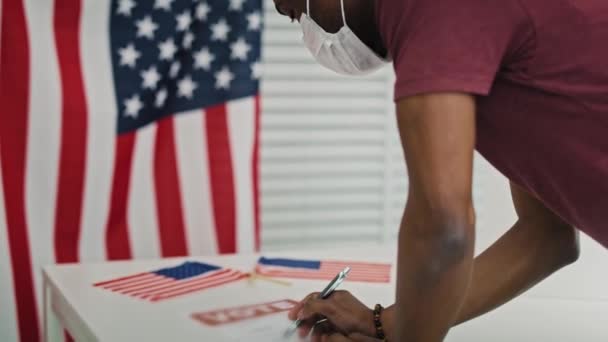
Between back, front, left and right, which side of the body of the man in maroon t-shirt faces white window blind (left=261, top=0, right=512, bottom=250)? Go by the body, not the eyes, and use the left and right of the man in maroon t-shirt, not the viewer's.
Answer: right

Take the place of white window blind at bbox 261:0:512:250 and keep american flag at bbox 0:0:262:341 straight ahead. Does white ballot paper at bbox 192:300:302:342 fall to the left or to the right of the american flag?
left

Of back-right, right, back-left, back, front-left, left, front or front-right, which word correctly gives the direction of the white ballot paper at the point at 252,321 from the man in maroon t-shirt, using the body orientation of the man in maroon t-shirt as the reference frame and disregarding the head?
front-right

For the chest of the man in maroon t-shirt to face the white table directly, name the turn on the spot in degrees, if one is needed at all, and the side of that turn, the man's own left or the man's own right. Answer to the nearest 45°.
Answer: approximately 45° to the man's own right

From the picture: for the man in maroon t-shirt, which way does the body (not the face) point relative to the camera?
to the viewer's left

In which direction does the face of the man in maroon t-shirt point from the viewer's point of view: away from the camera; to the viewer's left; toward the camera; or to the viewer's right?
to the viewer's left

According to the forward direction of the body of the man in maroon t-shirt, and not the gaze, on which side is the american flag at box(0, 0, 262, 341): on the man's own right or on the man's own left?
on the man's own right
